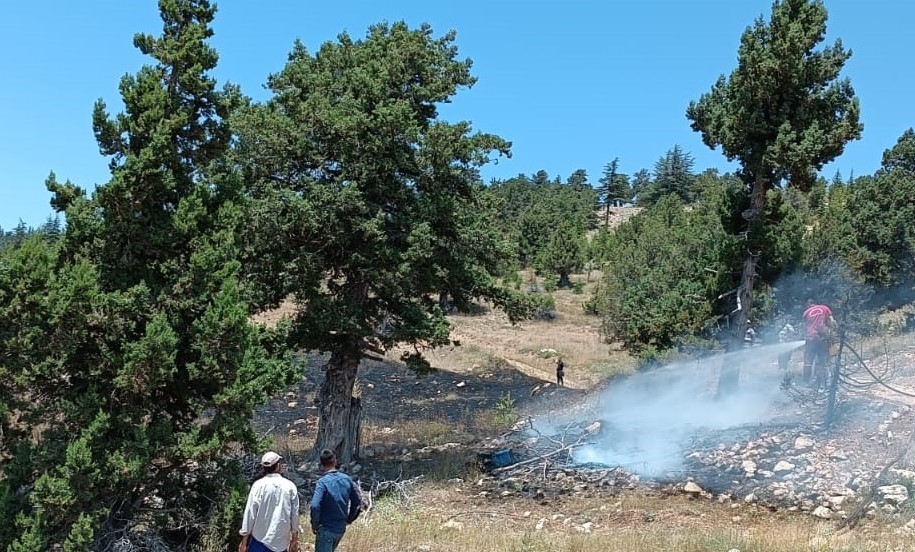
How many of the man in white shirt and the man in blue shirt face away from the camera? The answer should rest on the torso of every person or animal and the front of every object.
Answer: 2

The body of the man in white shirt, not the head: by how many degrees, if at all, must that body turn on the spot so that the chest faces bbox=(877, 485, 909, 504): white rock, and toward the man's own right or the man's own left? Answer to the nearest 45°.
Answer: approximately 90° to the man's own right

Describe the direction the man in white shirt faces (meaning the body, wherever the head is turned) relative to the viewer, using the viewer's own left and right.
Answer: facing away from the viewer

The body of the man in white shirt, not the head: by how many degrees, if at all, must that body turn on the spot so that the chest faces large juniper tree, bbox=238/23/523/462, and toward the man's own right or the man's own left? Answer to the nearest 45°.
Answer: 0° — they already face it

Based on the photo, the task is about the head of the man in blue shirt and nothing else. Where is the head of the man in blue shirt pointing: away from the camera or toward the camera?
away from the camera

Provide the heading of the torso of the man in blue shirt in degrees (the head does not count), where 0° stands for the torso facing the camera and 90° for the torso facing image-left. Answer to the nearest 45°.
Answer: approximately 180°
